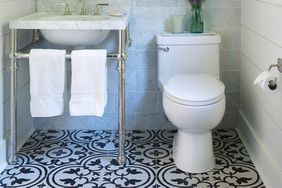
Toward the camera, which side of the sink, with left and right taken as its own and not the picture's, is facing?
front

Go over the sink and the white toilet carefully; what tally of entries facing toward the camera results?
2

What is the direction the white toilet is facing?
toward the camera
